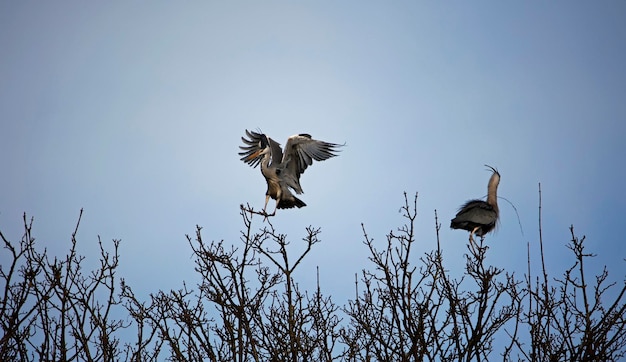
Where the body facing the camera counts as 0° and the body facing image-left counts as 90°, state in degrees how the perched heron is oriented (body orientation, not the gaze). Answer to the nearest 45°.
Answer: approximately 270°

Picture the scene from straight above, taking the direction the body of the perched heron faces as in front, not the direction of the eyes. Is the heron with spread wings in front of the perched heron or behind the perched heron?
behind

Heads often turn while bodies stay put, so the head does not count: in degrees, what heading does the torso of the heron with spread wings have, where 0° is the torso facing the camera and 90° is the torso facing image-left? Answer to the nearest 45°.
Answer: approximately 45°

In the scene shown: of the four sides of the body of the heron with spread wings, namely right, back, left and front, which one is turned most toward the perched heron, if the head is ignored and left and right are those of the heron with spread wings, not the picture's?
back

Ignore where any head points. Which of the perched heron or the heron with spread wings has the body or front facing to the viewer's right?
the perched heron

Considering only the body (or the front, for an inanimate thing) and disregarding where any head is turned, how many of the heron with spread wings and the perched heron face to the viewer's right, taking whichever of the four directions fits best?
1
